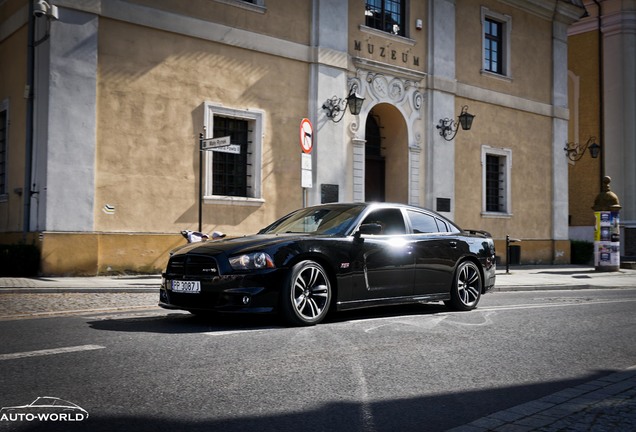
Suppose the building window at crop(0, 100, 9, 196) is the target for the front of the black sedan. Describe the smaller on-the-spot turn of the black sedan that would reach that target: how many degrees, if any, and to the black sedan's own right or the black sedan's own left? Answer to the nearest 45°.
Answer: approximately 90° to the black sedan's own right

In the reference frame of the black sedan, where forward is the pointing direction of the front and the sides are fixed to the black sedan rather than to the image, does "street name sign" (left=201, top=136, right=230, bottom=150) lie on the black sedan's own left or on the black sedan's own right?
on the black sedan's own right

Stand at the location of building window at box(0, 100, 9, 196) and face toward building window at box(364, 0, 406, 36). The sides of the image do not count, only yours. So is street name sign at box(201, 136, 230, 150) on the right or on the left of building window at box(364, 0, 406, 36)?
right

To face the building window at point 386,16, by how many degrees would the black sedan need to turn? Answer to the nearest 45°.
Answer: approximately 135° to its right

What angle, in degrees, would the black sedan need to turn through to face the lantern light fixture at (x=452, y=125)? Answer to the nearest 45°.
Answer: approximately 135° to its right

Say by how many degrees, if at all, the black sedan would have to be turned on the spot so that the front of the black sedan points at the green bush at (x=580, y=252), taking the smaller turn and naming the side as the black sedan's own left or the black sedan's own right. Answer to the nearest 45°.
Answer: approximately 180°

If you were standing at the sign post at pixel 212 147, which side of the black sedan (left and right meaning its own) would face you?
right

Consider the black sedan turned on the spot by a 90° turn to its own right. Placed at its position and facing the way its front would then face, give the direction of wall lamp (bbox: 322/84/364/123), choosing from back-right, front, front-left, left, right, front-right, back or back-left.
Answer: front-right
